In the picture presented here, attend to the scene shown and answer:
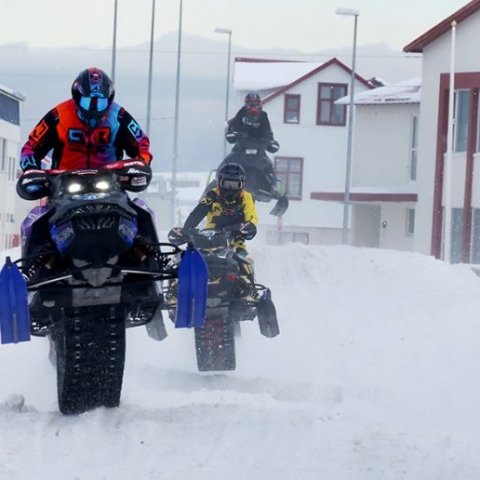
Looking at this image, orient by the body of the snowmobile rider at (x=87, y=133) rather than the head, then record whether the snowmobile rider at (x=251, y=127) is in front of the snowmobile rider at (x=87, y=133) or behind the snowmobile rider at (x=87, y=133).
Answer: behind

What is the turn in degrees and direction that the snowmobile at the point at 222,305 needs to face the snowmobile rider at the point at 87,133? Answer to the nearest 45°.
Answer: approximately 45° to its right

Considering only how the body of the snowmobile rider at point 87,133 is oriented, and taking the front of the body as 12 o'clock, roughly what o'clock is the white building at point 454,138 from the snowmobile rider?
The white building is roughly at 7 o'clock from the snowmobile rider.

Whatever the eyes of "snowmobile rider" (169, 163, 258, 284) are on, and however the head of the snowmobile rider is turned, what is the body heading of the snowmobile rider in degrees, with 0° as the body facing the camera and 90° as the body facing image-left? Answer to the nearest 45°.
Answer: approximately 0°
